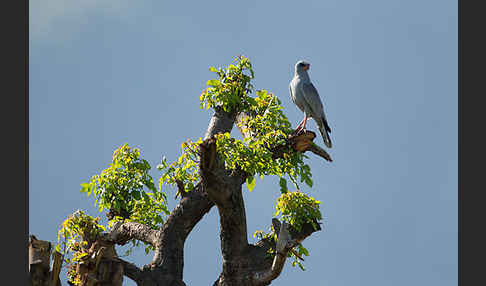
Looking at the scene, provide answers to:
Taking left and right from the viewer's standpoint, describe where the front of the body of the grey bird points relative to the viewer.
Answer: facing the viewer and to the left of the viewer

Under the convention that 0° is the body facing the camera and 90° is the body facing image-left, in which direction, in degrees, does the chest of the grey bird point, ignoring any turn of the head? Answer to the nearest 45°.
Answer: approximately 45°
